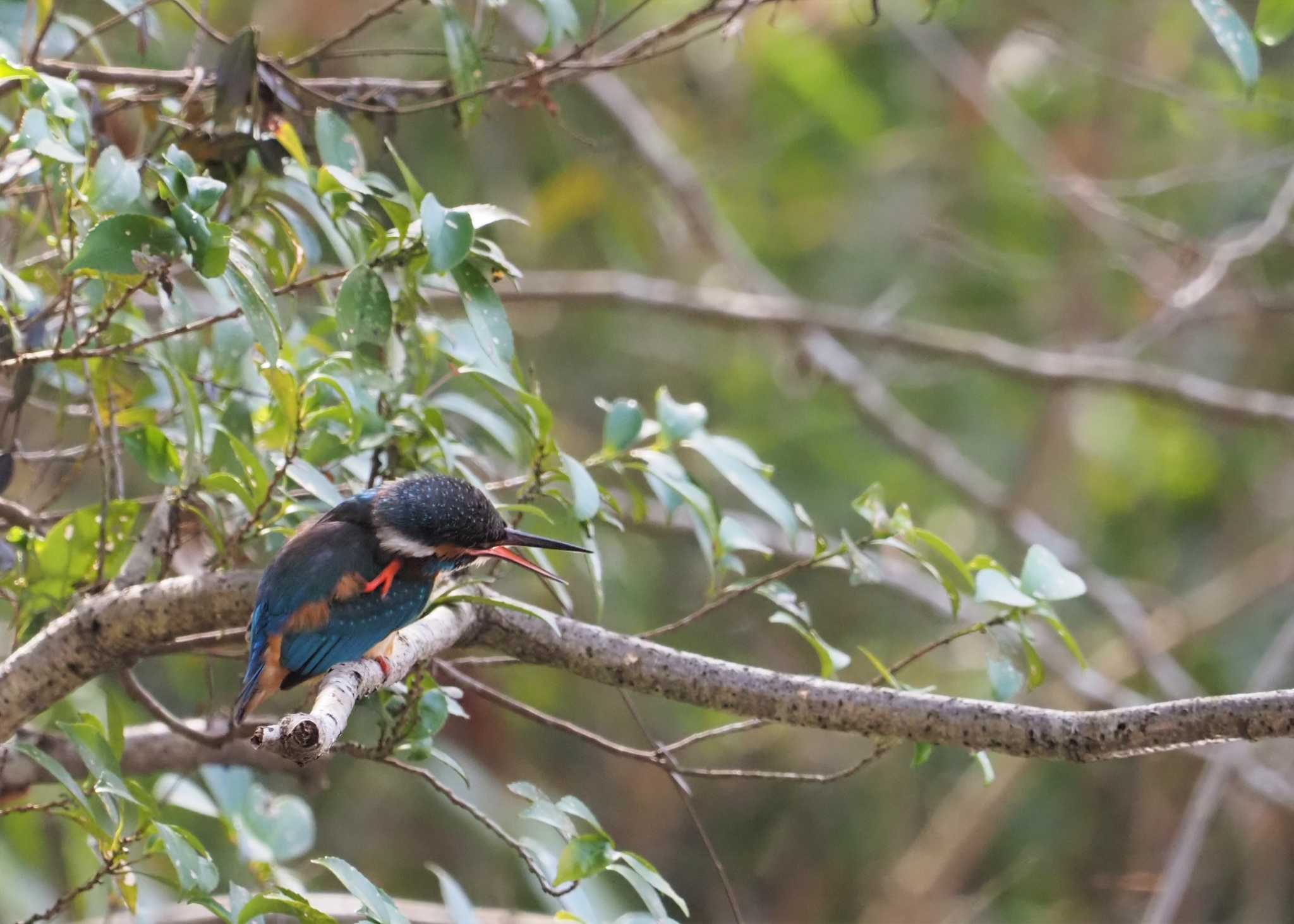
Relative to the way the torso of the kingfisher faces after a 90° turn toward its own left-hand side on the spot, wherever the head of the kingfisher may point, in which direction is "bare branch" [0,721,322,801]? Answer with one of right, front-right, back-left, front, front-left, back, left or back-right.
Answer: front-left
